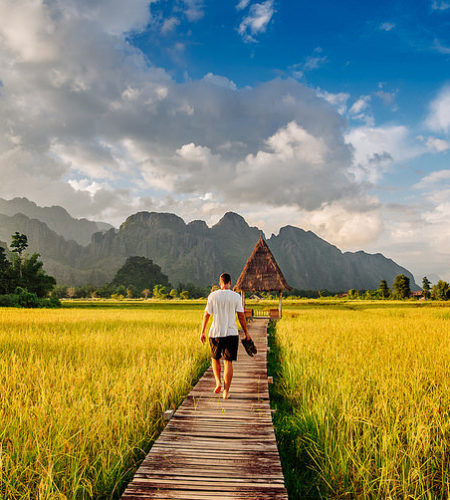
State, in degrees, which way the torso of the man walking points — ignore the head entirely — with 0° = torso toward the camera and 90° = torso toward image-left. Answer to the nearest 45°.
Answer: approximately 180°
